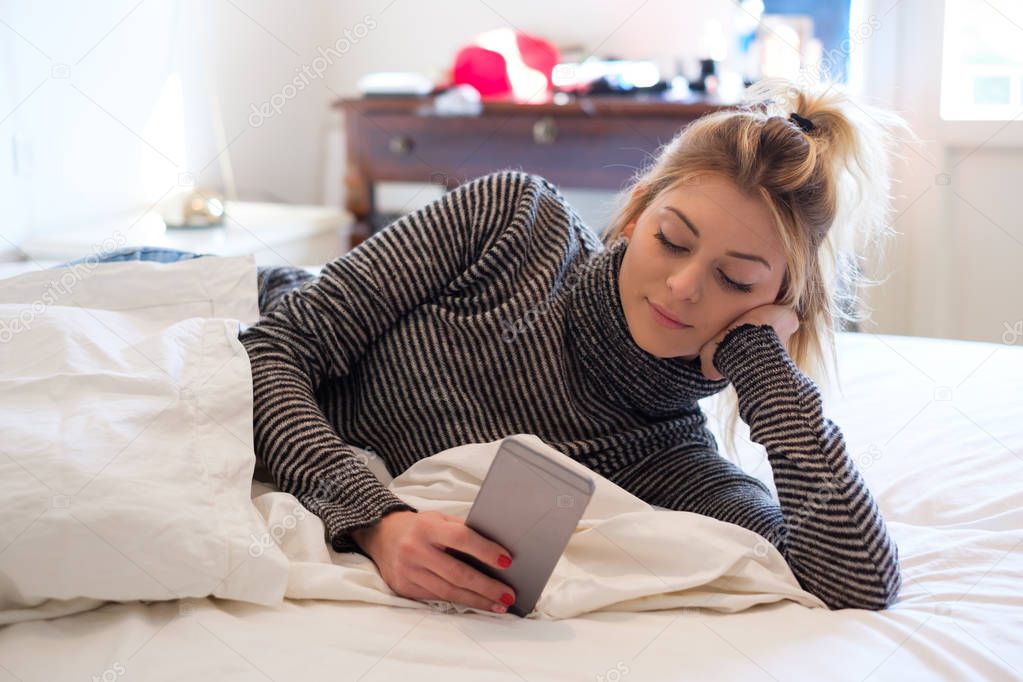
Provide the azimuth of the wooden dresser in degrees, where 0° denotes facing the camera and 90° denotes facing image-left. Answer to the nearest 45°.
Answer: approximately 0°

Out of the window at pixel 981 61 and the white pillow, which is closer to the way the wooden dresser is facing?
the white pillow

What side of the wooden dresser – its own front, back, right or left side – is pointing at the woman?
front

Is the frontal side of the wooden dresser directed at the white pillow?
yes

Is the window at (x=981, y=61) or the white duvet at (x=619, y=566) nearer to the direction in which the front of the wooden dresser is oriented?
the white duvet

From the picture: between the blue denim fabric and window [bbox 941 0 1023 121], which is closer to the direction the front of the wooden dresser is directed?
the blue denim fabric

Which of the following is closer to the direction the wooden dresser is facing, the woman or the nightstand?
the woman

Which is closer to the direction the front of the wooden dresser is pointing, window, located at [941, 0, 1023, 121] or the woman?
the woman

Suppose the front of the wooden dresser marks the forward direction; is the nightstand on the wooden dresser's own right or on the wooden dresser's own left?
on the wooden dresser's own right

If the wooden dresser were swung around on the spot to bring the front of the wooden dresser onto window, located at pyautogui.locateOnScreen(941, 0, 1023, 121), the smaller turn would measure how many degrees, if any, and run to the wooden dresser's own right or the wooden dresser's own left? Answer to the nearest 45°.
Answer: approximately 90° to the wooden dresser's own left

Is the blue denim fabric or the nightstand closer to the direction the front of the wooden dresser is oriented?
the blue denim fabric
